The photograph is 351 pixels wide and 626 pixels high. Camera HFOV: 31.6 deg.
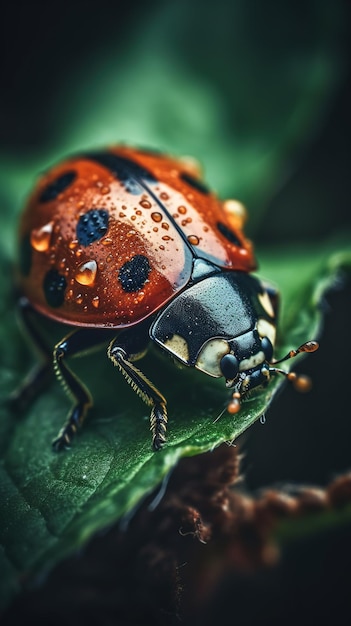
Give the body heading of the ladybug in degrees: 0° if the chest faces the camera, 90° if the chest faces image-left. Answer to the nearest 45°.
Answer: approximately 315°
